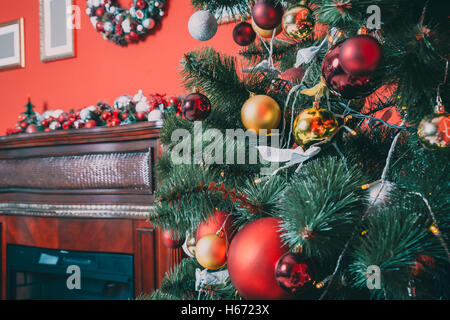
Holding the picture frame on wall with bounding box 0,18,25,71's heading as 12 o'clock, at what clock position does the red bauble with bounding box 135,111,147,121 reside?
The red bauble is roughly at 10 o'clock from the picture frame on wall.

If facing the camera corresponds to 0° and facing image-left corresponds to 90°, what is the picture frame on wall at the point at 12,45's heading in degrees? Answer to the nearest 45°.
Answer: approximately 45°

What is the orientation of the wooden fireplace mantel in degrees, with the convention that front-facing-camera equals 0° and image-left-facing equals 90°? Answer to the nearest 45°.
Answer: approximately 45°

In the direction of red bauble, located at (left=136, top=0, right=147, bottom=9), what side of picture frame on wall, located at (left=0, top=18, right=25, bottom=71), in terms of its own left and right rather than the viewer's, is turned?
left

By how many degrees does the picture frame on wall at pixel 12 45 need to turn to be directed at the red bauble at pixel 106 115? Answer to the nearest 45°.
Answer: approximately 45° to its left

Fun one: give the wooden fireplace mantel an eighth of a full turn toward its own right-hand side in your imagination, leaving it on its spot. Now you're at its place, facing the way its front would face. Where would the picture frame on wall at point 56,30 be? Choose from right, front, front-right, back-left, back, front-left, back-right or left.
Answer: right

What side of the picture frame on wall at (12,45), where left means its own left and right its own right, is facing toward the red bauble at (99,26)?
left
